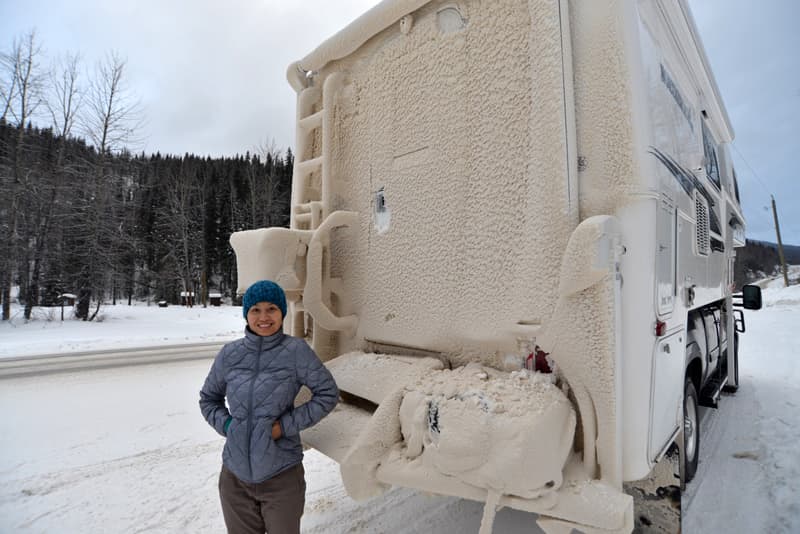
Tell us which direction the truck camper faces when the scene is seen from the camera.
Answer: facing away from the viewer and to the right of the viewer

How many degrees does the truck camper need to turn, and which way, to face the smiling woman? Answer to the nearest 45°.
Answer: approximately 135° to its left
